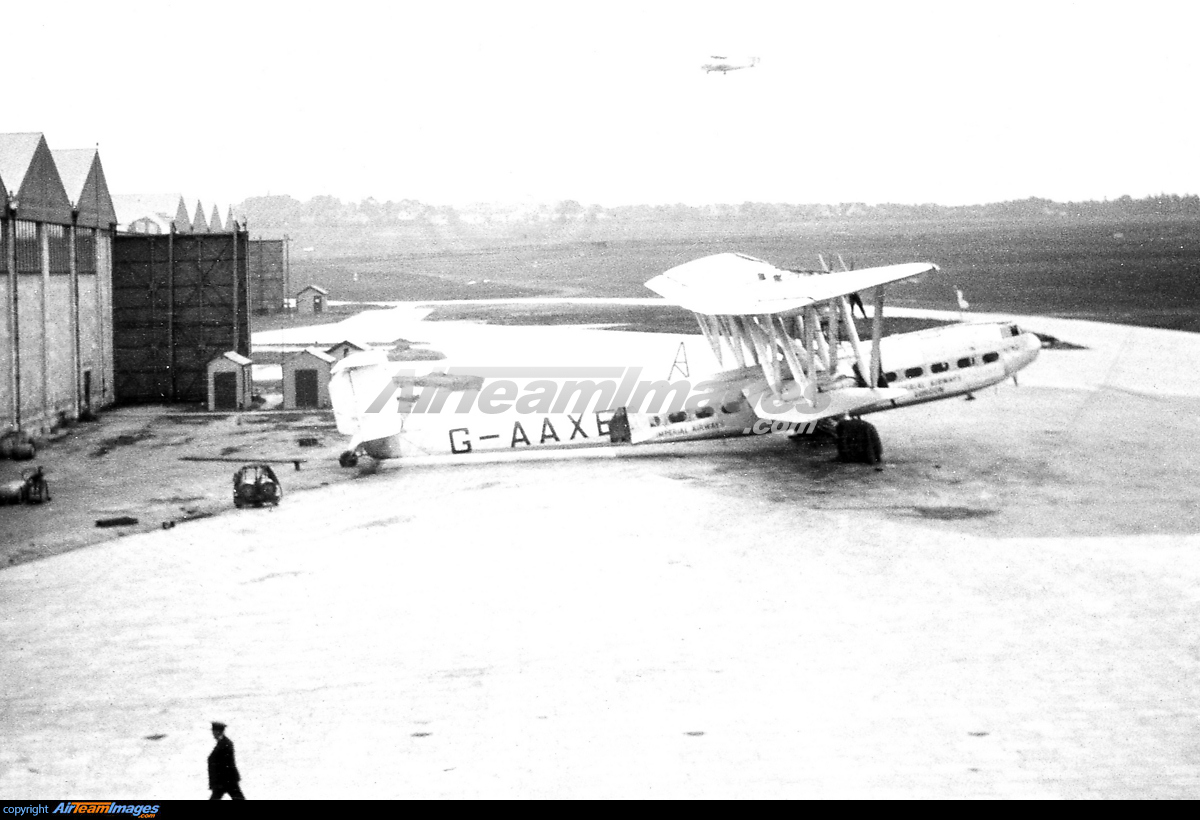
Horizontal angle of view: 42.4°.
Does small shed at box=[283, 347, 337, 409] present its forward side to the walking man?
yes

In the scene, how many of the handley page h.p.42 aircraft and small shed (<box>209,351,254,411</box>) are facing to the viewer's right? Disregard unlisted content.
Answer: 1

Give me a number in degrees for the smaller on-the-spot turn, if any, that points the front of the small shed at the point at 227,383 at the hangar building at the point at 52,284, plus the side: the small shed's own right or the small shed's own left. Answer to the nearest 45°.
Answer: approximately 45° to the small shed's own right

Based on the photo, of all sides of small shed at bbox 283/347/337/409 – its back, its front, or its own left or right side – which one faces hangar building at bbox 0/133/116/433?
right

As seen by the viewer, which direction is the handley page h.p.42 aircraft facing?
to the viewer's right

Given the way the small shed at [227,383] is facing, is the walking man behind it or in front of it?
in front

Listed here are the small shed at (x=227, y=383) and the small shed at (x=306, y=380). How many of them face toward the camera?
2

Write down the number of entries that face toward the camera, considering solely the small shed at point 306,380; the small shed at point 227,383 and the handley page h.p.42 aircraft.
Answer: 2

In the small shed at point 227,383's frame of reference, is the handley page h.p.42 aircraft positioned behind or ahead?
ahead

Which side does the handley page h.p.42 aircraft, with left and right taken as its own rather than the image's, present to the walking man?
right

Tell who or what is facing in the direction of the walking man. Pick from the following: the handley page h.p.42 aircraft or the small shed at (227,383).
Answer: the small shed

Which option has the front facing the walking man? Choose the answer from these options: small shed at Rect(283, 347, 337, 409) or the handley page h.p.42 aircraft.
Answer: the small shed

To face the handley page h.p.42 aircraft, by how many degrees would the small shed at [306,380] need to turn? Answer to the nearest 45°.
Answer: approximately 45° to its left

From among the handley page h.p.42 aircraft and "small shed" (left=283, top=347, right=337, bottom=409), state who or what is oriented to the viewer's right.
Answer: the handley page h.p.42 aircraft
